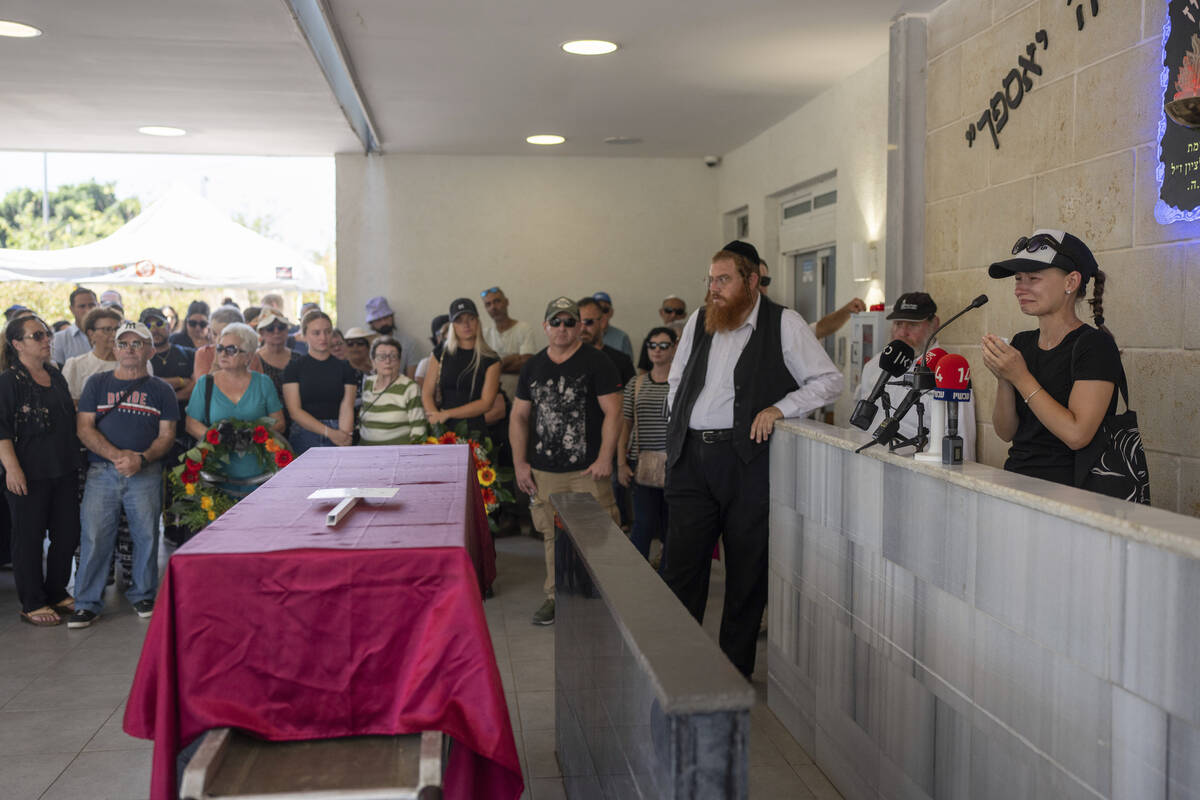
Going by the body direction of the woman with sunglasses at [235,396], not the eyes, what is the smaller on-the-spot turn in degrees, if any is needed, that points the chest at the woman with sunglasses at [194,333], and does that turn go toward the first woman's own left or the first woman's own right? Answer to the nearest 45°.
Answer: approximately 180°

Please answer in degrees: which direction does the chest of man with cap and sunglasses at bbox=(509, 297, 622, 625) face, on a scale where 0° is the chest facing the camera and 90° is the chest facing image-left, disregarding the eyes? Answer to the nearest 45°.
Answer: approximately 0°

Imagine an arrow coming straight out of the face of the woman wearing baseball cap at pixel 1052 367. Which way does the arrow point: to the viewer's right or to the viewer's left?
to the viewer's left

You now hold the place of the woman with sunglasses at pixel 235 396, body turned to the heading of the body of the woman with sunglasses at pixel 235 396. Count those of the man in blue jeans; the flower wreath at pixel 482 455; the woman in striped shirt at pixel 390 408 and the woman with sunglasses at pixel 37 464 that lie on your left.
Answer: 2

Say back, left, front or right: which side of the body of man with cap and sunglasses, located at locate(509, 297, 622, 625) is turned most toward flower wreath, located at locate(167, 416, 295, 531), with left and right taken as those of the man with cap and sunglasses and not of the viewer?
right

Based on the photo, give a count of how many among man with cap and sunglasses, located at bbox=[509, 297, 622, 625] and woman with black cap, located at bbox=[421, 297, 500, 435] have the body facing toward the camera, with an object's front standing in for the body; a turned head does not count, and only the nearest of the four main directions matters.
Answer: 2

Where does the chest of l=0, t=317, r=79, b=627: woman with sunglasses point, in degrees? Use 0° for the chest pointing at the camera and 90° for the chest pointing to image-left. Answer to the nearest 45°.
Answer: approximately 315°

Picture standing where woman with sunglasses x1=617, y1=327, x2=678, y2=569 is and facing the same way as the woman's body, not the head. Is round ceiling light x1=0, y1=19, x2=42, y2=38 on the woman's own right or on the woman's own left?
on the woman's own right
